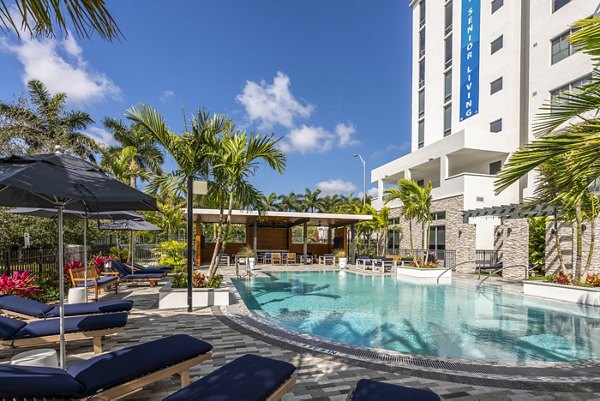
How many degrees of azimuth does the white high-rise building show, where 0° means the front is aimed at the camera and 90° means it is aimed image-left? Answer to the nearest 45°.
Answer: approximately 45°

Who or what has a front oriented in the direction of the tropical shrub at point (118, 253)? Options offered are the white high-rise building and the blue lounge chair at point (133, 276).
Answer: the white high-rise building

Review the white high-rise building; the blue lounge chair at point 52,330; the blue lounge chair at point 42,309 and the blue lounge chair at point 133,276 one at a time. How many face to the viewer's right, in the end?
3

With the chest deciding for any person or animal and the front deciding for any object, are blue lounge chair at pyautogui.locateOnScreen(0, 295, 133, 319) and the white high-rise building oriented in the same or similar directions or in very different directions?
very different directions

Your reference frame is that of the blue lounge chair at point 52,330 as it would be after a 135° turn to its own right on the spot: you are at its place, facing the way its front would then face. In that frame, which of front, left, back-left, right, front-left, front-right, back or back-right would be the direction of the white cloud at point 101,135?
back-right

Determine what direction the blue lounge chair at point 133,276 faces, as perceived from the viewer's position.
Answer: facing to the right of the viewer

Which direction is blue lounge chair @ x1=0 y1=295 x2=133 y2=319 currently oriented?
to the viewer's right

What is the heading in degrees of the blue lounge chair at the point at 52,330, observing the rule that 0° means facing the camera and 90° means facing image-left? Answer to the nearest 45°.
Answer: approximately 270°

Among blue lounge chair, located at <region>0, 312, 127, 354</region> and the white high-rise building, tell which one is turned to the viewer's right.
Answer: the blue lounge chair

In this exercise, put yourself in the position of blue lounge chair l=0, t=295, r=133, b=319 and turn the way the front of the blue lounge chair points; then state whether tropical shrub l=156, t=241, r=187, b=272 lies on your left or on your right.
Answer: on your left
